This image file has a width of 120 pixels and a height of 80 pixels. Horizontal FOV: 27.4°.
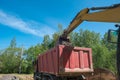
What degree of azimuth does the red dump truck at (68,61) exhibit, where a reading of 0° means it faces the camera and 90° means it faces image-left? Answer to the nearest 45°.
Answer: approximately 135°
